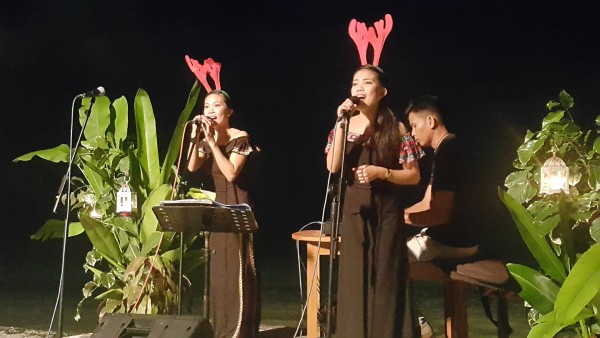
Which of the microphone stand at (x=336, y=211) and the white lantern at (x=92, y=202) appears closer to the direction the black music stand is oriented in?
the white lantern

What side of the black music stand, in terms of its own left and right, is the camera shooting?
back

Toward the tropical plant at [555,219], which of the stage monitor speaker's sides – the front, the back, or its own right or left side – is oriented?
right

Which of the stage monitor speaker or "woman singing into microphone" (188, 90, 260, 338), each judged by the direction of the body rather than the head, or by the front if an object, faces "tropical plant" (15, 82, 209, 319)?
the stage monitor speaker

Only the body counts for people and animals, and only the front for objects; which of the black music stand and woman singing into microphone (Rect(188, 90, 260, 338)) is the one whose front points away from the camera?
the black music stand

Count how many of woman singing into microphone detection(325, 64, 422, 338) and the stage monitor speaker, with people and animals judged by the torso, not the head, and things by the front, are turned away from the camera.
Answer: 1

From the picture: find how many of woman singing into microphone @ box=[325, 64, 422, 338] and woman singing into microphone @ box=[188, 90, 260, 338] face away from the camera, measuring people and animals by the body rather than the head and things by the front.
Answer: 0

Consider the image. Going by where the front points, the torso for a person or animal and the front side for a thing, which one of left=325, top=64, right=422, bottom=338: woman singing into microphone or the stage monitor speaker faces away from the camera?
the stage monitor speaker

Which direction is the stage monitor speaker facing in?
away from the camera

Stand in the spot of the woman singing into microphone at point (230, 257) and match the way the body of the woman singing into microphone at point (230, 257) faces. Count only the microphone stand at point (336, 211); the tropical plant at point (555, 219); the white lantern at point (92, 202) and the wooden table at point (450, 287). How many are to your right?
1

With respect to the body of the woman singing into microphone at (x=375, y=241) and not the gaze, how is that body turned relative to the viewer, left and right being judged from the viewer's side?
facing the viewer and to the left of the viewer

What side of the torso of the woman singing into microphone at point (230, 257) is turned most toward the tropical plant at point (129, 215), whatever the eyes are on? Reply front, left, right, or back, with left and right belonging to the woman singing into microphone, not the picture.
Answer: right

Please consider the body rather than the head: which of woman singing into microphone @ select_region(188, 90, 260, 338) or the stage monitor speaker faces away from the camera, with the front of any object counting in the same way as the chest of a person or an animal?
the stage monitor speaker

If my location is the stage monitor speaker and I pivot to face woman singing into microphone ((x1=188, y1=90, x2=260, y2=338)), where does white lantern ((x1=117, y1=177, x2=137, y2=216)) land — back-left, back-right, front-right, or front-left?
front-left
